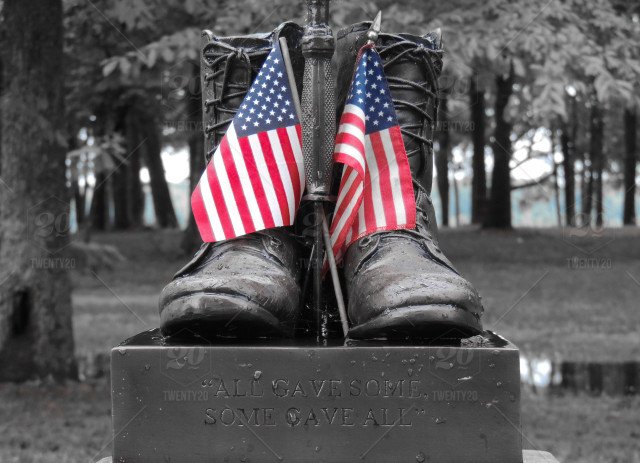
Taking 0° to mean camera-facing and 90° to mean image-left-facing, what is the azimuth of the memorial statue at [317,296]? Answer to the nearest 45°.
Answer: approximately 0°

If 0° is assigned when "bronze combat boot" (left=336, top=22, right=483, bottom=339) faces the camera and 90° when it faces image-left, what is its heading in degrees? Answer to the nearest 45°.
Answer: approximately 0°
